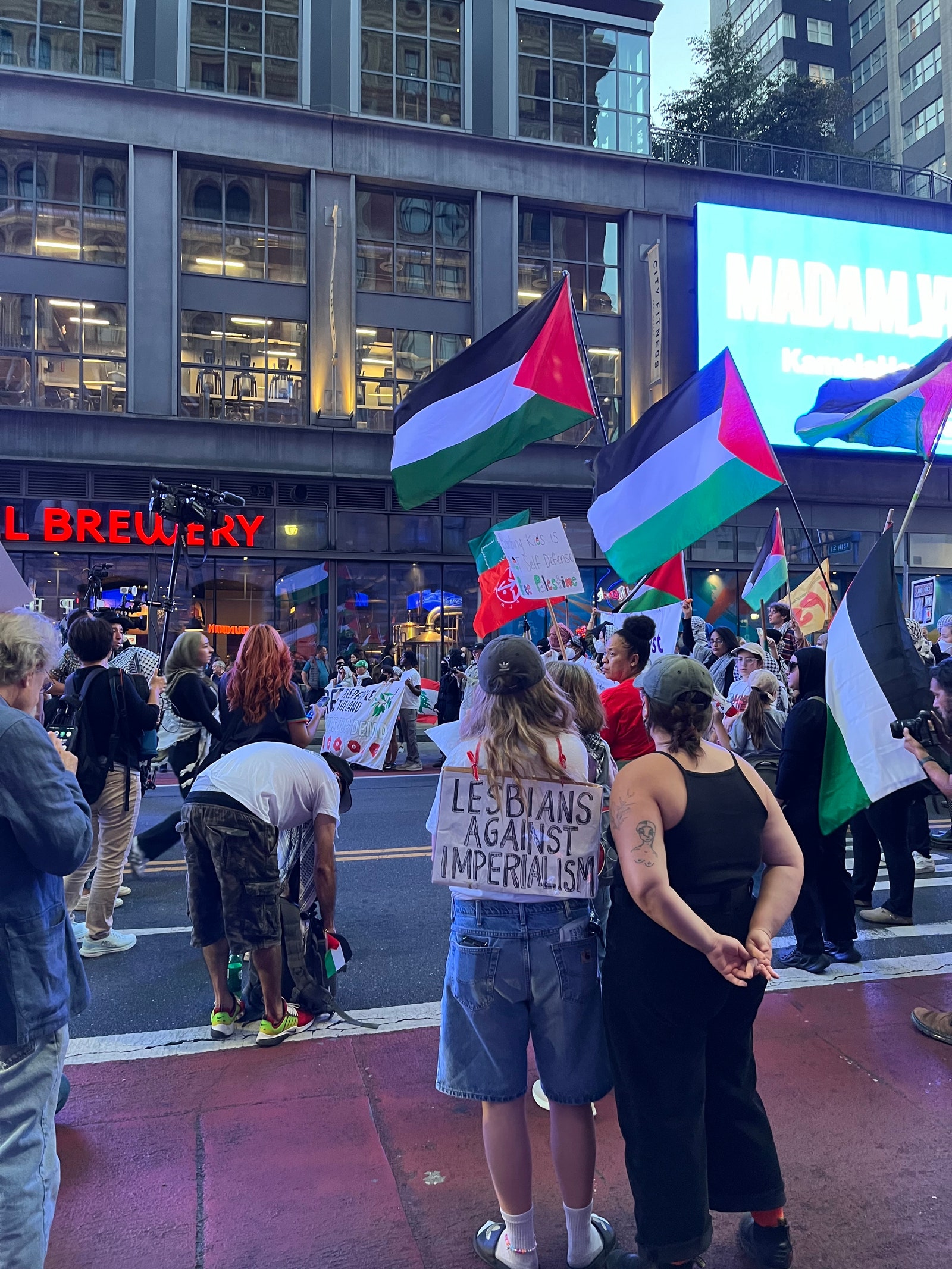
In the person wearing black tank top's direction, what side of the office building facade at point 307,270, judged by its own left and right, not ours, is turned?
front

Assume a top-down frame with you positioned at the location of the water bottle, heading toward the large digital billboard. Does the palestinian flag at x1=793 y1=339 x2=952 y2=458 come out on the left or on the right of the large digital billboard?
right

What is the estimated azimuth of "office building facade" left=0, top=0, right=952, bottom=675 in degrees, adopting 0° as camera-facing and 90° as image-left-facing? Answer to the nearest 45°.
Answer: approximately 0°

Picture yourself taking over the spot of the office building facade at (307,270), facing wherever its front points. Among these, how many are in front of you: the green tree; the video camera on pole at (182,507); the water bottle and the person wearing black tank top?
3
